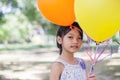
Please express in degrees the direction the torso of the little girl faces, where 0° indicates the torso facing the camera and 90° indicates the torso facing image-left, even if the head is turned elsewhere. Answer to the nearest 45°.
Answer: approximately 315°
